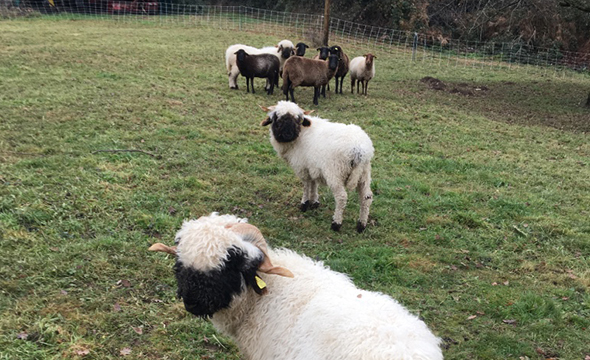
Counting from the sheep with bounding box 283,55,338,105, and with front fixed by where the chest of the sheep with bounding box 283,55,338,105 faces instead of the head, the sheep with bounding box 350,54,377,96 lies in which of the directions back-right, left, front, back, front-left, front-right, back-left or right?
front-left

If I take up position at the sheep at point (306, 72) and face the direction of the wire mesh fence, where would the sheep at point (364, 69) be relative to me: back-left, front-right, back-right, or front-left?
front-right

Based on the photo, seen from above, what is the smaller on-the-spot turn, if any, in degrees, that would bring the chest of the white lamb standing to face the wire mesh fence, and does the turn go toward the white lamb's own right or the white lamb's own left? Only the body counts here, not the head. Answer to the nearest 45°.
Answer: approximately 45° to the white lamb's own right

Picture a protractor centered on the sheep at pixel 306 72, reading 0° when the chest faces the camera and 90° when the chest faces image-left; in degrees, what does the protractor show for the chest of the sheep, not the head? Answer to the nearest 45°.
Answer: approximately 270°

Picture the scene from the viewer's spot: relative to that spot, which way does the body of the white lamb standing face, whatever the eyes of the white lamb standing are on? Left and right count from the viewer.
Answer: facing away from the viewer and to the left of the viewer

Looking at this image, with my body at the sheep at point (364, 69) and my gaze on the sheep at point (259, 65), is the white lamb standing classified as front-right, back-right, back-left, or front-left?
front-left

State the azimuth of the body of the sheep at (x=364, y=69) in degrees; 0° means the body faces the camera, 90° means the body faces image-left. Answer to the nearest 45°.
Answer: approximately 315°

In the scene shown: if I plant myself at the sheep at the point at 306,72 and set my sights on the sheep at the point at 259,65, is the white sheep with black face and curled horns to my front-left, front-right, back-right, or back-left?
back-left

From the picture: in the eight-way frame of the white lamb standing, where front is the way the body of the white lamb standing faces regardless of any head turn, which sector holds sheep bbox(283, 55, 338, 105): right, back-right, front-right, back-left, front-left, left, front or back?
front-right
